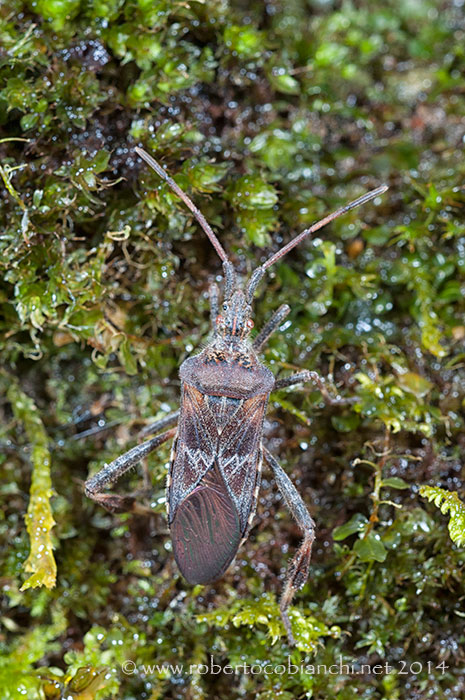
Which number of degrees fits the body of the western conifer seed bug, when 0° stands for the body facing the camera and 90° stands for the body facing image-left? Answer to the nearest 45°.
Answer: approximately 180°
